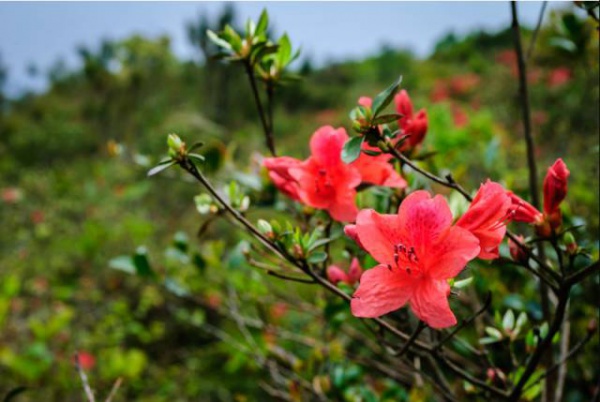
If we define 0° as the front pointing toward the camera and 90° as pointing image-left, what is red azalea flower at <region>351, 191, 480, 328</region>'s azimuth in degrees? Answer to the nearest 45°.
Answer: approximately 0°

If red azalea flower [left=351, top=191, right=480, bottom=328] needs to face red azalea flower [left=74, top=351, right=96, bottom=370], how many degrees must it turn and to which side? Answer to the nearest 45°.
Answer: approximately 135° to its right
